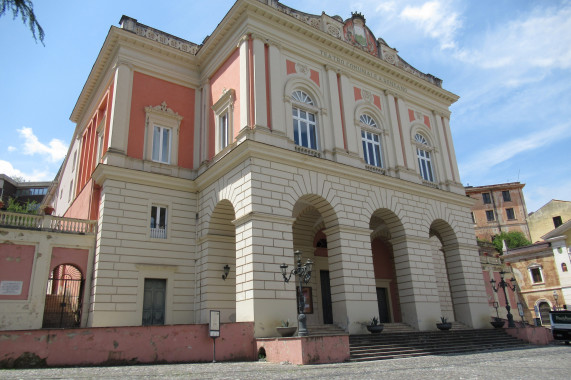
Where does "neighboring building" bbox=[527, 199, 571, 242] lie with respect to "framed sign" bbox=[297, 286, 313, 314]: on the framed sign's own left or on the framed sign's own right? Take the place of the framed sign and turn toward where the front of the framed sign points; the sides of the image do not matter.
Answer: on the framed sign's own left

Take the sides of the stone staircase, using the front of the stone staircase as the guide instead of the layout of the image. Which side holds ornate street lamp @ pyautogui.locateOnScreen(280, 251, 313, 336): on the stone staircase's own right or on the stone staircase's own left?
on the stone staircase's own right

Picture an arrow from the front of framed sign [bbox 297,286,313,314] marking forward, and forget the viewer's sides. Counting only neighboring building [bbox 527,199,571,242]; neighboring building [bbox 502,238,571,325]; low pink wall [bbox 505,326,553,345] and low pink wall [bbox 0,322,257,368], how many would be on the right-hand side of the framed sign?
1

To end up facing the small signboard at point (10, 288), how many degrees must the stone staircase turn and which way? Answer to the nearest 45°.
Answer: approximately 135° to its right

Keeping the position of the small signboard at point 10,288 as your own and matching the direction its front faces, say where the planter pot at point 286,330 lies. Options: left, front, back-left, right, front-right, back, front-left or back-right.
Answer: front-left

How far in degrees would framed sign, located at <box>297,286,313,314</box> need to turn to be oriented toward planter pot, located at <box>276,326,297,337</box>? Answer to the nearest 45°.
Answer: approximately 45° to its right

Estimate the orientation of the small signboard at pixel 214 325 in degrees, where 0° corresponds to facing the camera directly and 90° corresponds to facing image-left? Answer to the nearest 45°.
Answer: approximately 0°

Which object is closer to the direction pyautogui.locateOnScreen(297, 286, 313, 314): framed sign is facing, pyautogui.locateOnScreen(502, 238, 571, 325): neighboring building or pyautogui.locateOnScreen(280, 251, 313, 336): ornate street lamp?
the ornate street lamp

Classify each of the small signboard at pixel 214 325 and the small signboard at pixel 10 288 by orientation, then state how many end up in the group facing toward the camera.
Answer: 2

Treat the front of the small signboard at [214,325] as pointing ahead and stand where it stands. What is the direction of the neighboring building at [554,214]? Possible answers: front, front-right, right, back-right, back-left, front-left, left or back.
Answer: back-left

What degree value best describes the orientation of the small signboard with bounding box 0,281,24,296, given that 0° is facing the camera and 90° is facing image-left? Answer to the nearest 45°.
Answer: approximately 0°

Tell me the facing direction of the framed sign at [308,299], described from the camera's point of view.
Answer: facing the viewer and to the right of the viewer
